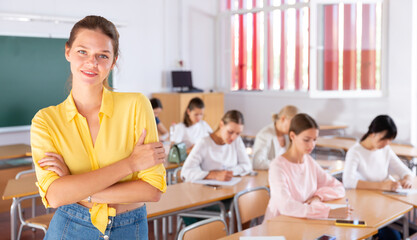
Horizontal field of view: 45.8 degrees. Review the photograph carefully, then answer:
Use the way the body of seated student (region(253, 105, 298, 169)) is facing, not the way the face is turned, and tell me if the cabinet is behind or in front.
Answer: behind

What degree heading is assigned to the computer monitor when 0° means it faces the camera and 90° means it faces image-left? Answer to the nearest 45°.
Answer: approximately 0°

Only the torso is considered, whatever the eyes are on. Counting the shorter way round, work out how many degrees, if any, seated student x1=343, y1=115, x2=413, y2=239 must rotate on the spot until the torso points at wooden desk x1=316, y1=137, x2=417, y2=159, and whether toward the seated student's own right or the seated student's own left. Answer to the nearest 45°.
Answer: approximately 135° to the seated student's own left

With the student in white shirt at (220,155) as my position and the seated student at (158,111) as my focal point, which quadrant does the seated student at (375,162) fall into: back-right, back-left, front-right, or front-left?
back-right

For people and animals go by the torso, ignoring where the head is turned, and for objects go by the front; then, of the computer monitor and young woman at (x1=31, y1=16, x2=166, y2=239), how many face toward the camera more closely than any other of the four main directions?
2

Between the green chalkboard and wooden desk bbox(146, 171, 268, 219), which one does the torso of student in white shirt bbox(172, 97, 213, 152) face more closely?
the wooden desk

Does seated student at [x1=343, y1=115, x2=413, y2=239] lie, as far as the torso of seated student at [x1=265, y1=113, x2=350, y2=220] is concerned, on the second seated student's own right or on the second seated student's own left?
on the second seated student's own left

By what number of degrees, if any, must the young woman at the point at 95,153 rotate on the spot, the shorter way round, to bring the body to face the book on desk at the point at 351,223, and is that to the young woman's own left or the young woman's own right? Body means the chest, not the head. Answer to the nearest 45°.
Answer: approximately 135° to the young woman's own left

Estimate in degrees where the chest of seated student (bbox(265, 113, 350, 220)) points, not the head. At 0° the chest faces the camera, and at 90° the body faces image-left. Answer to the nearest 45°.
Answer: approximately 315°
